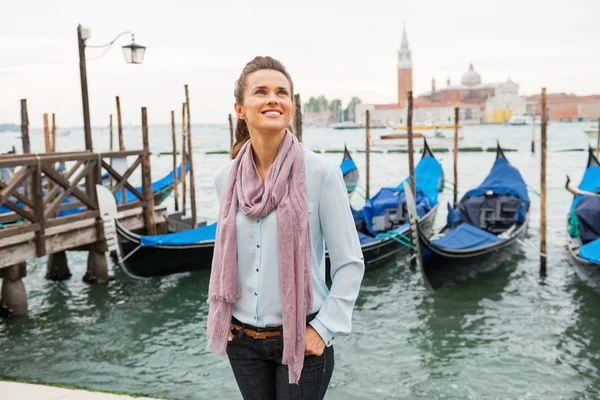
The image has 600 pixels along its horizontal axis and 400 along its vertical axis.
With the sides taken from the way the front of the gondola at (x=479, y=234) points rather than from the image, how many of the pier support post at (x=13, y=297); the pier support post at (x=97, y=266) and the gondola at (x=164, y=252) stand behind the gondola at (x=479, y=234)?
0

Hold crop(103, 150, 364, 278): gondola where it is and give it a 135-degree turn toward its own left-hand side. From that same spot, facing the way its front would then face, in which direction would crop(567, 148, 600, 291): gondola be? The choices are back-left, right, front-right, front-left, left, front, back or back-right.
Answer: front

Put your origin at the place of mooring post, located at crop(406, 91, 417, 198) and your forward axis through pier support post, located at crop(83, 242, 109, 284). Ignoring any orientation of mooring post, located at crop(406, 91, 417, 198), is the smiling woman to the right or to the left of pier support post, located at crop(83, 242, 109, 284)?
left

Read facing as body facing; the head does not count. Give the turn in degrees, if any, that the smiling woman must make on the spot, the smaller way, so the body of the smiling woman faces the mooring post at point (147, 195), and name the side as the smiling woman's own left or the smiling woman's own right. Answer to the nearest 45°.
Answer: approximately 135° to the smiling woman's own right

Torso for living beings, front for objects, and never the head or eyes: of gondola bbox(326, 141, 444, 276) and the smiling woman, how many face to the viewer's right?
0

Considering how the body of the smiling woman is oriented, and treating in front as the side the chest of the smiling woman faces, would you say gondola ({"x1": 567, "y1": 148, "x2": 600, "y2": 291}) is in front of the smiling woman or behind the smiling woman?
behind

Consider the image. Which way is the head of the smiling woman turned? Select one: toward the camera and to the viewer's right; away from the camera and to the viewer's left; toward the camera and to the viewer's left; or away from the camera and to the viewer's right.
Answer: toward the camera and to the viewer's right

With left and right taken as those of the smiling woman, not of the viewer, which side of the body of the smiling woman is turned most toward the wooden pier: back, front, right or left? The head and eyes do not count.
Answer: right
